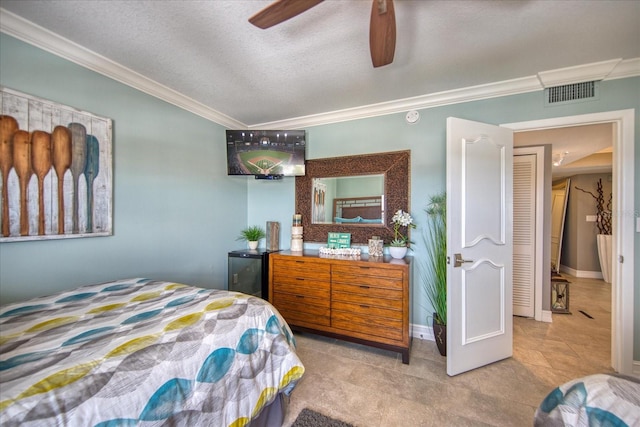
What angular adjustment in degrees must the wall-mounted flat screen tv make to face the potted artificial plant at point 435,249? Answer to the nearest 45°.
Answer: approximately 45° to its left

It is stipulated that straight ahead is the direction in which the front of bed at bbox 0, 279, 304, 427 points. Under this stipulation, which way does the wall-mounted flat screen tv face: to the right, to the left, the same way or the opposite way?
the opposite way

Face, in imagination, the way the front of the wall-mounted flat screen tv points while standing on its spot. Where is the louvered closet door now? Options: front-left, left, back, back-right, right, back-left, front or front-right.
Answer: left

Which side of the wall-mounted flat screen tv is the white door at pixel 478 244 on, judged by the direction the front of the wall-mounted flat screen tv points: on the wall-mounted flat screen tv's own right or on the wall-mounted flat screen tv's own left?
on the wall-mounted flat screen tv's own left

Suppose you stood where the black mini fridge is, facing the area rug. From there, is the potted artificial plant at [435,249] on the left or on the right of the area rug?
left

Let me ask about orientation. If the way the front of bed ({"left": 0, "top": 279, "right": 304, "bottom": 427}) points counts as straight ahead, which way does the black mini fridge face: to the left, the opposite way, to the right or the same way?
the opposite way

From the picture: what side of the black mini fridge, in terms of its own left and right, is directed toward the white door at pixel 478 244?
left

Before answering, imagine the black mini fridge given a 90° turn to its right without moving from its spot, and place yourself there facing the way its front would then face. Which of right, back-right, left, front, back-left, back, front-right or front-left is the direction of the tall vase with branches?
back-right

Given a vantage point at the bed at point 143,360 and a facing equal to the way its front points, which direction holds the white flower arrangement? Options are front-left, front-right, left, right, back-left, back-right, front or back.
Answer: front-right

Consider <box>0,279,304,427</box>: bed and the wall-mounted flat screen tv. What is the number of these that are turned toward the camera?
1

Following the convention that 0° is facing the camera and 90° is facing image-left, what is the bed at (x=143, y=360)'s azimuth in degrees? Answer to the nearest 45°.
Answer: approximately 225°
